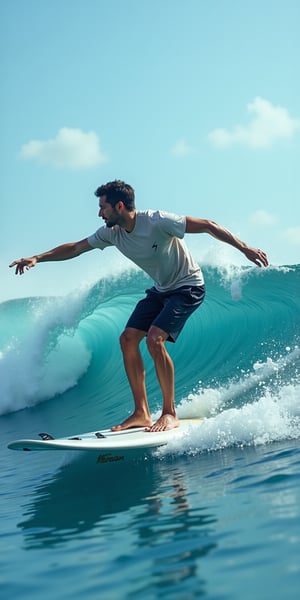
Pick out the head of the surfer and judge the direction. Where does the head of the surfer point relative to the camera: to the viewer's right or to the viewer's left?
to the viewer's left

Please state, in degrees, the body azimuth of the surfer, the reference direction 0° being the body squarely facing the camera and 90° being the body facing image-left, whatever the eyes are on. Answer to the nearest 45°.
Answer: approximately 45°
